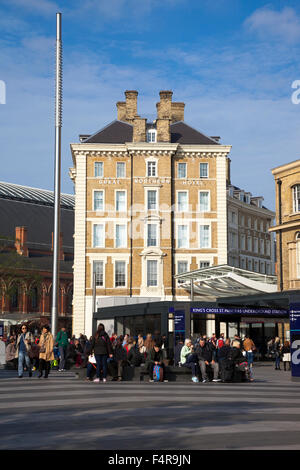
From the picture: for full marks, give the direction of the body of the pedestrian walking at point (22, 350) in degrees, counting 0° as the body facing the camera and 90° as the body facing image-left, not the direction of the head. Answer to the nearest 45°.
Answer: approximately 0°

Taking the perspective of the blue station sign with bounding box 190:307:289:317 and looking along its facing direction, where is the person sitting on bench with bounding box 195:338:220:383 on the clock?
The person sitting on bench is roughly at 12 o'clock from the blue station sign.

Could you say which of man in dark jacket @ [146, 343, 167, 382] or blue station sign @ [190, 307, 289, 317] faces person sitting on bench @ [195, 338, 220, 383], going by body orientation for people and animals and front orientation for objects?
the blue station sign

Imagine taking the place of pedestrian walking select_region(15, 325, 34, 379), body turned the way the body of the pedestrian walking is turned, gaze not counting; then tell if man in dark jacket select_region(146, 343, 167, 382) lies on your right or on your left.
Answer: on your left

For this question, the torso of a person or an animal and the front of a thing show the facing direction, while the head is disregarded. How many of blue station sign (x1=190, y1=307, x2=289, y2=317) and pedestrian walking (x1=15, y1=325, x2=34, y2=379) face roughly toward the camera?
2

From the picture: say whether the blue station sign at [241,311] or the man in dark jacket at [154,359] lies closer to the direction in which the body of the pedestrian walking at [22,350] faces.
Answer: the man in dark jacket
